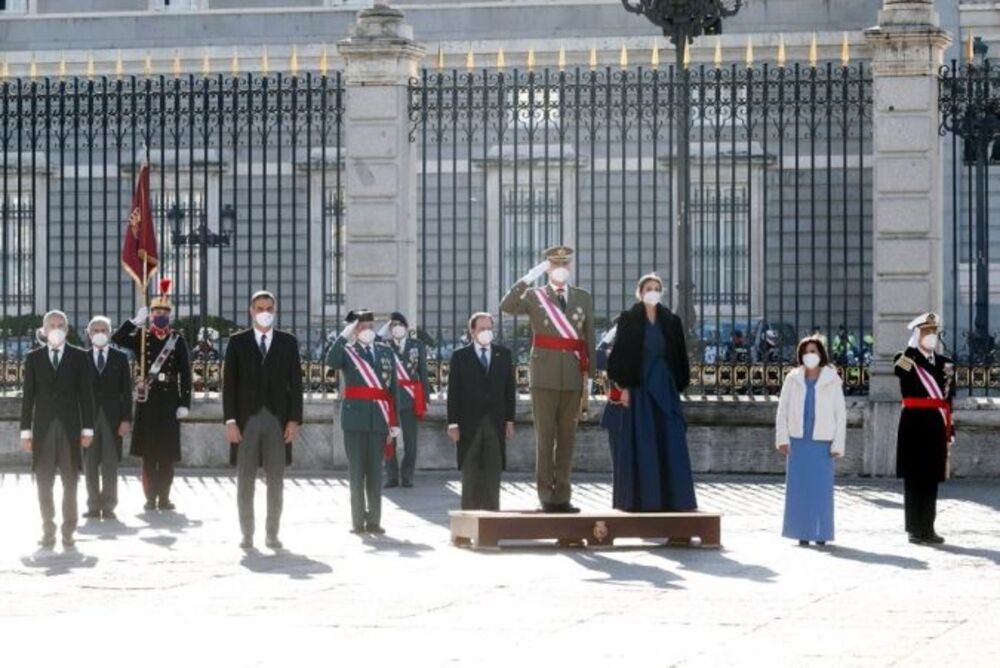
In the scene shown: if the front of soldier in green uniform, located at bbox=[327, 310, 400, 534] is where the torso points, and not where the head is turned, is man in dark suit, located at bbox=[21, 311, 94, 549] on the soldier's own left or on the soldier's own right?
on the soldier's own right

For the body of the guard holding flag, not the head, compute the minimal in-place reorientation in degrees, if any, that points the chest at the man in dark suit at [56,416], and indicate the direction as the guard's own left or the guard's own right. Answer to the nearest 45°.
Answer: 0° — they already face them

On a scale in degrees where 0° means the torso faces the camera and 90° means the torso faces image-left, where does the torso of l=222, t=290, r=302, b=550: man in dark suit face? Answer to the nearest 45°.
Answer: approximately 0°
